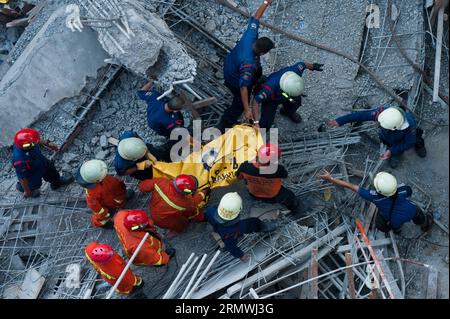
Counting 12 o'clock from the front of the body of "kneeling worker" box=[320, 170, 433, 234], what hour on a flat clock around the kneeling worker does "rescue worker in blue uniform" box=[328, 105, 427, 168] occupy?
The rescue worker in blue uniform is roughly at 2 o'clock from the kneeling worker.

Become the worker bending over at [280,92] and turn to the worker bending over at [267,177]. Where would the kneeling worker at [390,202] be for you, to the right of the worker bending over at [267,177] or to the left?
left

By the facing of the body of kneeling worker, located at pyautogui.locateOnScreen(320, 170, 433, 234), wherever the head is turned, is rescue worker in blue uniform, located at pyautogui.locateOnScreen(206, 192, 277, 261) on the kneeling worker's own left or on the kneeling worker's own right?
on the kneeling worker's own left

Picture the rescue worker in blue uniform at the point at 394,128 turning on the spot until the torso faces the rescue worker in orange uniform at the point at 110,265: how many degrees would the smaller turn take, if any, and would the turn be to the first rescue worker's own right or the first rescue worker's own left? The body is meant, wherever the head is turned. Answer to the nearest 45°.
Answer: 0° — they already face them

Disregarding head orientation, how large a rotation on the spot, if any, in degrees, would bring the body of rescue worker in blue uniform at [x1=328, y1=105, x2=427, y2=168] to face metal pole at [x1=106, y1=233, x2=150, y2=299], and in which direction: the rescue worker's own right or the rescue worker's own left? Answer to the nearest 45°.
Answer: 0° — they already face it

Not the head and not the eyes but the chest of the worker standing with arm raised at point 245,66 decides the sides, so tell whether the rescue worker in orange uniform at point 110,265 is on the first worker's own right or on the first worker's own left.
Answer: on the first worker's own right

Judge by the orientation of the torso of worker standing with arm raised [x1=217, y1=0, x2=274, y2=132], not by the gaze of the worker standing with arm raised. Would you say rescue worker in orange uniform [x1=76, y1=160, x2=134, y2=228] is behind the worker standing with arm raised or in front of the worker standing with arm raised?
behind

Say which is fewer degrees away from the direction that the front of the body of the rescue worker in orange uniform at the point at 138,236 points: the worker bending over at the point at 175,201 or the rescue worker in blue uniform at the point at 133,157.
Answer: the worker bending over
